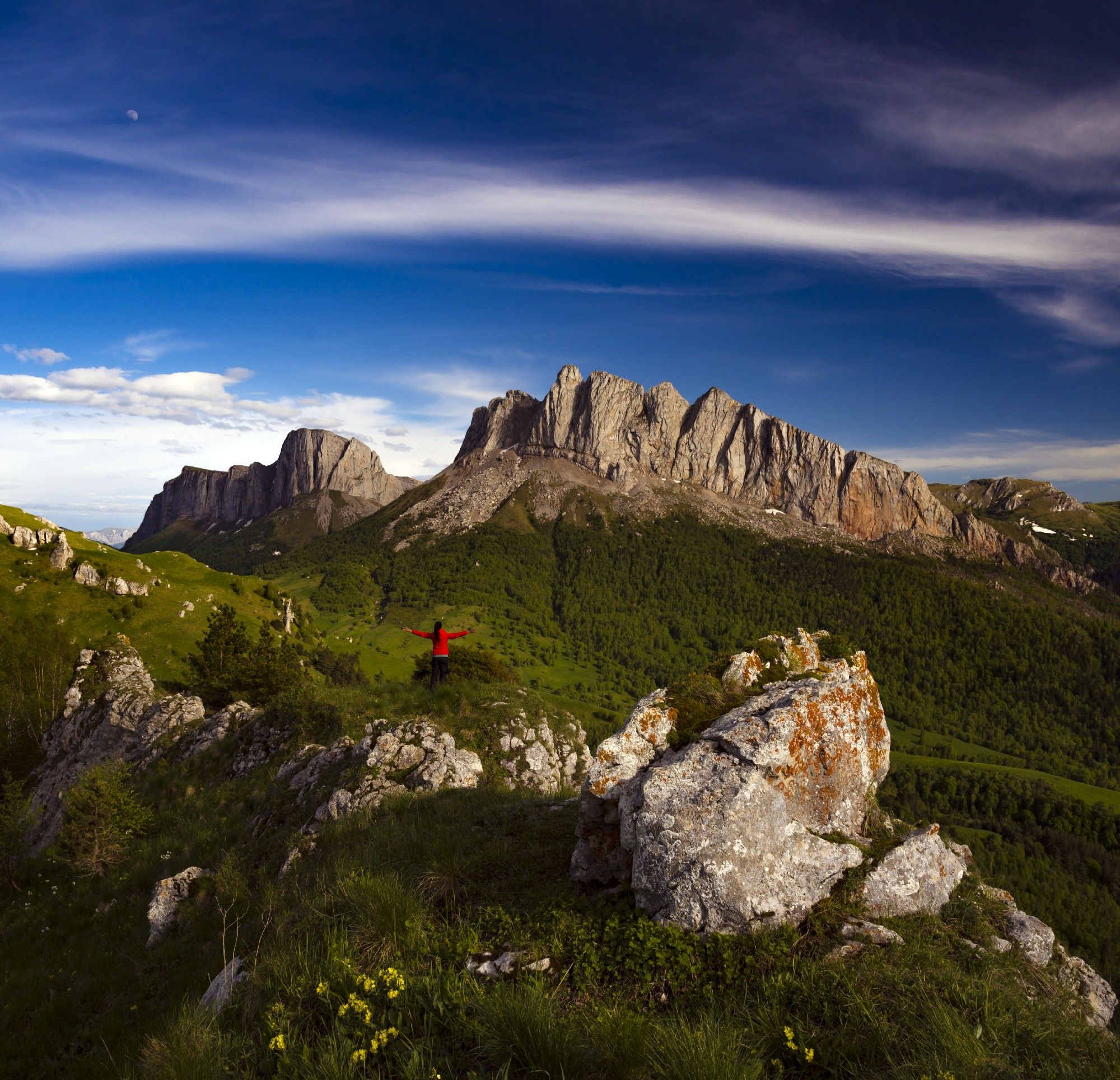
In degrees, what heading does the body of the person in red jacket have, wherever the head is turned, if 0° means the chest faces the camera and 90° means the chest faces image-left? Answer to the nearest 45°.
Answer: approximately 180°

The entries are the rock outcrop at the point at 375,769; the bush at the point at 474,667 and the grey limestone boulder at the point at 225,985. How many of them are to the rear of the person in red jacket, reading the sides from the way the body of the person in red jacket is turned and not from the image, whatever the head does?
2

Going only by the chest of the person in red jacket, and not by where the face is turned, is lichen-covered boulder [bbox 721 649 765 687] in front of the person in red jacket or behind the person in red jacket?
behind

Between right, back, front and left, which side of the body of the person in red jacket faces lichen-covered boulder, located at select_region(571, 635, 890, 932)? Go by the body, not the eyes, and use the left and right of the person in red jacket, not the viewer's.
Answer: back

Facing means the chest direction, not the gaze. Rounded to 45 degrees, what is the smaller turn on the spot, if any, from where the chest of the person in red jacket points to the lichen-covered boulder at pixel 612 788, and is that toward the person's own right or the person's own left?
approximately 180°

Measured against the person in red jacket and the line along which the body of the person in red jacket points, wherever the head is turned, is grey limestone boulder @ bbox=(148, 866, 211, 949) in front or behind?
behind

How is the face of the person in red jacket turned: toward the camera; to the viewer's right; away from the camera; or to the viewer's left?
away from the camera

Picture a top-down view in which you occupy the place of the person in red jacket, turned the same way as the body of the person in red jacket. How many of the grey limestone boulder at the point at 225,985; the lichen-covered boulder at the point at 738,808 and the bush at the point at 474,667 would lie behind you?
2
